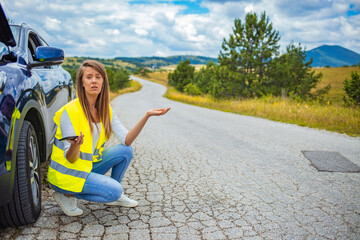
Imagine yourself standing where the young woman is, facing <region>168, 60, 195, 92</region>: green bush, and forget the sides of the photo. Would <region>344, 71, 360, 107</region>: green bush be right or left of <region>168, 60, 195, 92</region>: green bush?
right

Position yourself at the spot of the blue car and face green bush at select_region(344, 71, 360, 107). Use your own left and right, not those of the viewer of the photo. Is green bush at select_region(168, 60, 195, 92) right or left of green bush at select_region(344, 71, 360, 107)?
left

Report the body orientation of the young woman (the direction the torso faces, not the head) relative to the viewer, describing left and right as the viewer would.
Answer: facing the viewer and to the right of the viewer

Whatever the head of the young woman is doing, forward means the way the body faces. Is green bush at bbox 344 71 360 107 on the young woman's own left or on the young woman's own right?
on the young woman's own left

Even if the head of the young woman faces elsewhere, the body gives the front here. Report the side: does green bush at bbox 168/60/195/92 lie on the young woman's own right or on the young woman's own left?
on the young woman's own left
